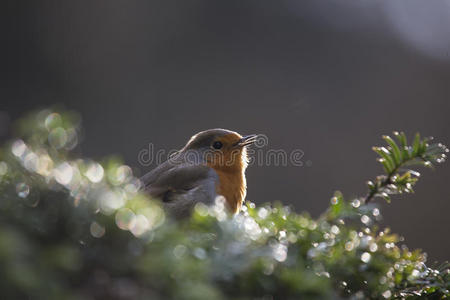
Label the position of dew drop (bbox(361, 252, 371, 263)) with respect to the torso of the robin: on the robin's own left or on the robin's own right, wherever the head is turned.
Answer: on the robin's own right

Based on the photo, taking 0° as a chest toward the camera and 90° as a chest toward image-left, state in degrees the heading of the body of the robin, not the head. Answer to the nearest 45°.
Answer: approximately 270°

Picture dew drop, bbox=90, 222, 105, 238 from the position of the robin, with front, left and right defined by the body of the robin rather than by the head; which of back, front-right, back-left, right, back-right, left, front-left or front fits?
right
